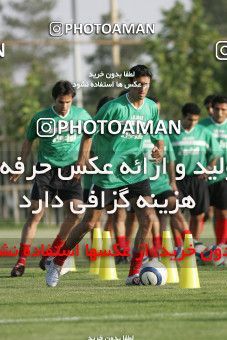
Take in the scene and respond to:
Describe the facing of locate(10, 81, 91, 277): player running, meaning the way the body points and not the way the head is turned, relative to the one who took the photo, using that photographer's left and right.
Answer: facing the viewer

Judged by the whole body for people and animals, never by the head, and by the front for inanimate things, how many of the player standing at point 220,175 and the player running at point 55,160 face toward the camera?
2
